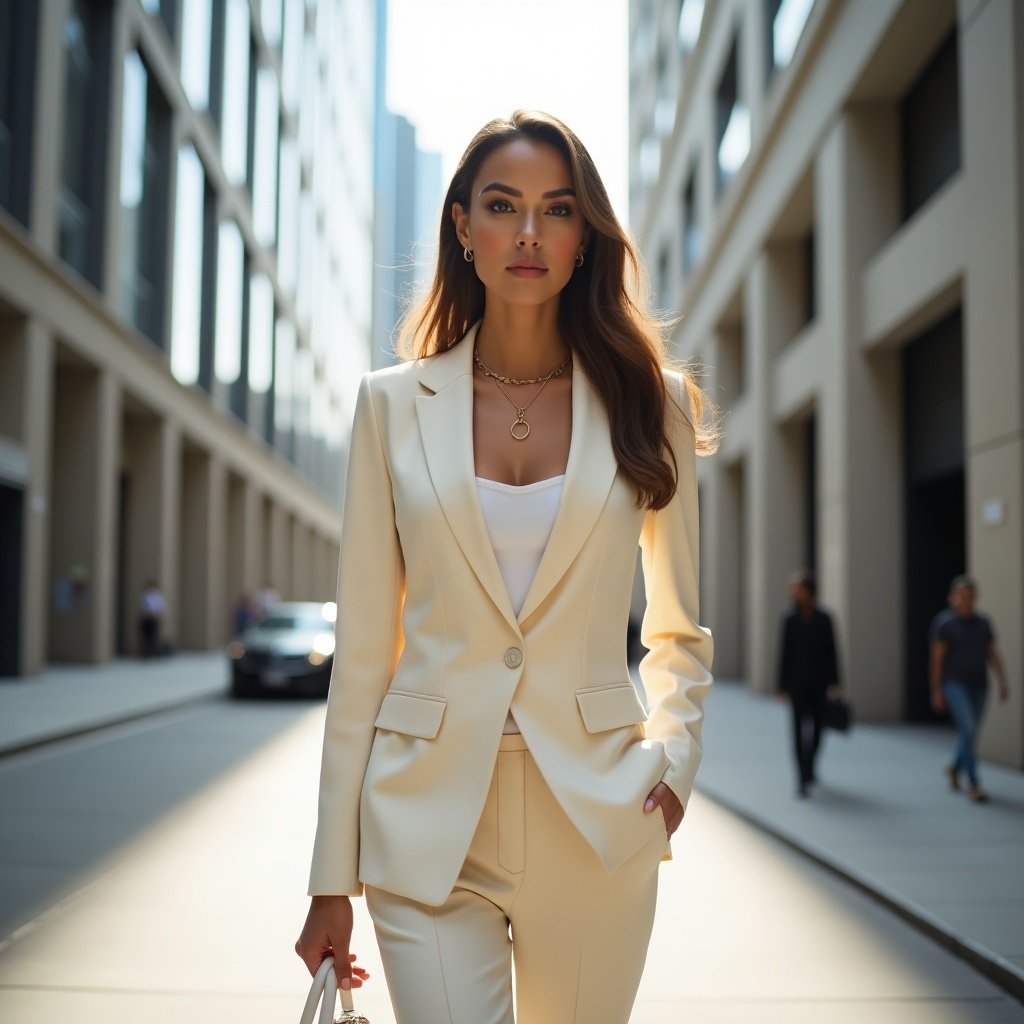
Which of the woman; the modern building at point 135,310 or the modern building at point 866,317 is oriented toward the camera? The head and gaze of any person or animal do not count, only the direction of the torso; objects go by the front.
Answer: the woman

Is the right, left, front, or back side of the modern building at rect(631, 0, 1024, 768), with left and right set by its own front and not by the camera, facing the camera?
left

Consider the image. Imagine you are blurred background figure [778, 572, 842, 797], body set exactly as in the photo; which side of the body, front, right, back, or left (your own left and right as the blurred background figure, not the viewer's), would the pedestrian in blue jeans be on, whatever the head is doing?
left

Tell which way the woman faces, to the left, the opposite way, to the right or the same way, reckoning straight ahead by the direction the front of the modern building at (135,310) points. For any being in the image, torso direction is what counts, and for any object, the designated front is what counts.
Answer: to the right

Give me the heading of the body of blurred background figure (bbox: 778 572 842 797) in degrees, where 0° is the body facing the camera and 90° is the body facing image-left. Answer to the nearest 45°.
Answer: approximately 0°

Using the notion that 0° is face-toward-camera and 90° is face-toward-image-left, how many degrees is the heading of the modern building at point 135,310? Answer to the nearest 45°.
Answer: approximately 270°

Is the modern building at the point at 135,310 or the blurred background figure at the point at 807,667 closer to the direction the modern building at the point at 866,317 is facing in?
the modern building
